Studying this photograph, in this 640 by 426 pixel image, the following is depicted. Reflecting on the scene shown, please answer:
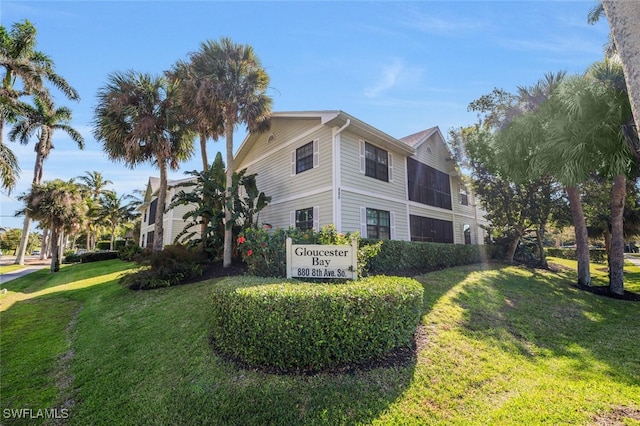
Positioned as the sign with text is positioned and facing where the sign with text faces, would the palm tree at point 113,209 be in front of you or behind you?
behind

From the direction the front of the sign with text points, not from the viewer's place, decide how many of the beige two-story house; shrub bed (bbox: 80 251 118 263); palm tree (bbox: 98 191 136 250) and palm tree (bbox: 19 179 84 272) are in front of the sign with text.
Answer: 0

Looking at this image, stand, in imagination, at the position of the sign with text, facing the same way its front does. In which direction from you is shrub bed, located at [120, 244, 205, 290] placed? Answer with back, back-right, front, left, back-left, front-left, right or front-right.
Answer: back-right

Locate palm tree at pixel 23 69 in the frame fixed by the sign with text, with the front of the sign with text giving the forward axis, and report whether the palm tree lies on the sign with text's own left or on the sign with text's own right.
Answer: on the sign with text's own right

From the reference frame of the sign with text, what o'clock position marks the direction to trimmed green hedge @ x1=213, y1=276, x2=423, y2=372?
The trimmed green hedge is roughly at 12 o'clock from the sign with text.

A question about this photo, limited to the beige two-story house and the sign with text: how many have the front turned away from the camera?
0

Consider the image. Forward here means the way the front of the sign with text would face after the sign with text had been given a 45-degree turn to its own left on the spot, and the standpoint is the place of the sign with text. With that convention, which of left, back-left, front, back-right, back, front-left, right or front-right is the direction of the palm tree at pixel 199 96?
back

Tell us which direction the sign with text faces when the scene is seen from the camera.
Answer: facing the viewer

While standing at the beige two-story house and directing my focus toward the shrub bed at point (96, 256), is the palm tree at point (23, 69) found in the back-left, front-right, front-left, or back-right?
front-left

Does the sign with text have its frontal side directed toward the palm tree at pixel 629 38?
no

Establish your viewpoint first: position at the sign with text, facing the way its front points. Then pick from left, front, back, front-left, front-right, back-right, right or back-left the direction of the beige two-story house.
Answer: back
